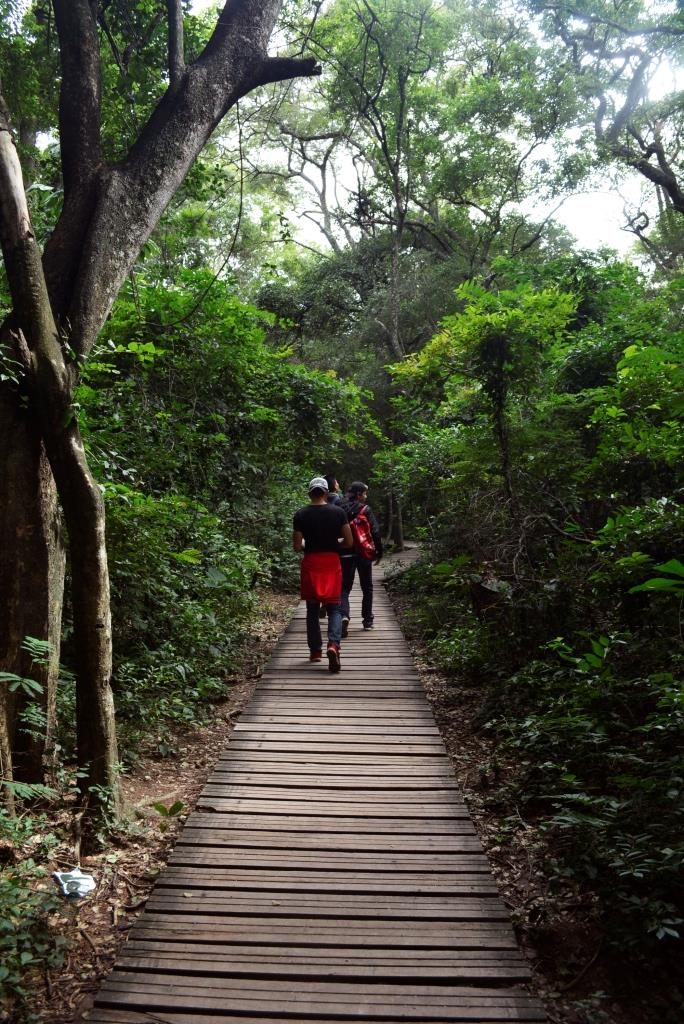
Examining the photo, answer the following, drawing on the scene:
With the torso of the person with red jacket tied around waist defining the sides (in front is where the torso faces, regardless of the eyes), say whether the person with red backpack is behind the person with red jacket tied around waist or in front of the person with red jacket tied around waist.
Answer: in front

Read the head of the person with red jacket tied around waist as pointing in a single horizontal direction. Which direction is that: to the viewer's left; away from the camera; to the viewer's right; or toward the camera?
away from the camera

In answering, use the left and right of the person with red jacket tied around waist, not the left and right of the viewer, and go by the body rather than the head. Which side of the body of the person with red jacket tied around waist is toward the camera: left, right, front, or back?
back

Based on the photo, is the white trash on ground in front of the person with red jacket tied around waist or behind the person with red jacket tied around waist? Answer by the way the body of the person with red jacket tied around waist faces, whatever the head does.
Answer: behind

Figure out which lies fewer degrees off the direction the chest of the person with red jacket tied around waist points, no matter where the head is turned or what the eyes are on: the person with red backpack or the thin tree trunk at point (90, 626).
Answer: the person with red backpack

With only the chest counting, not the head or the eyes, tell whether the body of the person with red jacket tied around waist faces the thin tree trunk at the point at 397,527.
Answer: yes
